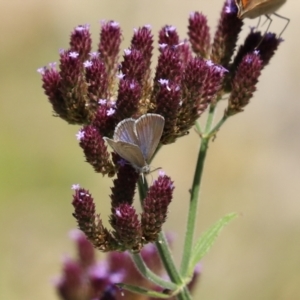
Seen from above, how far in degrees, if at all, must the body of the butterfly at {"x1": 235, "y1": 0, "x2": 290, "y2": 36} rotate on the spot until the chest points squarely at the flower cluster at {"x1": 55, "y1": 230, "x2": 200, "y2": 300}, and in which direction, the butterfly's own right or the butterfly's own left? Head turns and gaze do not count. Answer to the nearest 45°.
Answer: approximately 180°

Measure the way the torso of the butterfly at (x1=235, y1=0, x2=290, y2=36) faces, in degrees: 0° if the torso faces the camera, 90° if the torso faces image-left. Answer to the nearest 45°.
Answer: approximately 270°

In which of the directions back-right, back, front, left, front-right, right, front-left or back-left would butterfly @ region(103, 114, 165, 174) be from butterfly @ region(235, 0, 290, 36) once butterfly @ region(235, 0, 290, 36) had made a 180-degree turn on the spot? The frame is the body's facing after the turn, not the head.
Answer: front-left
